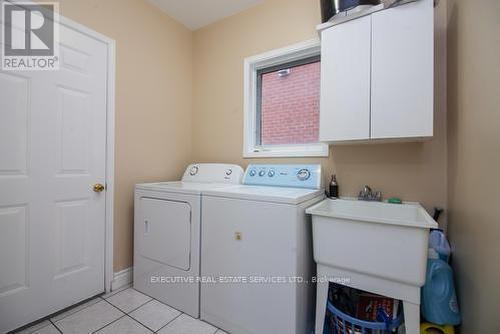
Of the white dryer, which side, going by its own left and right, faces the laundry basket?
left

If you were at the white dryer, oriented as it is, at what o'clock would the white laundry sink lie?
The white laundry sink is roughly at 9 o'clock from the white dryer.

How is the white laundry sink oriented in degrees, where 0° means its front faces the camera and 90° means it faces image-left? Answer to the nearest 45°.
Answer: approximately 0°

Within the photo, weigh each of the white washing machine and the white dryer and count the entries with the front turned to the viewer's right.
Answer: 0

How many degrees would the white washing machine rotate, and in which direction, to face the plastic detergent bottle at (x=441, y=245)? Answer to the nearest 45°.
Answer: approximately 135° to its left

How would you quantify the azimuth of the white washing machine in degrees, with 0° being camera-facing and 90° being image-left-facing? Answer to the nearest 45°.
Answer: approximately 45°

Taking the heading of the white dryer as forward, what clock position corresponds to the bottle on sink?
The bottle on sink is roughly at 8 o'clock from the white dryer.

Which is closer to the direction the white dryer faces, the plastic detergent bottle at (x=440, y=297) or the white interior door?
the white interior door

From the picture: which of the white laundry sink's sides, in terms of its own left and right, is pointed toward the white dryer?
right

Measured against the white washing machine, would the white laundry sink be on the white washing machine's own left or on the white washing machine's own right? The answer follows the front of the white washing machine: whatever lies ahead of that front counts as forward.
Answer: on the white washing machine's own left

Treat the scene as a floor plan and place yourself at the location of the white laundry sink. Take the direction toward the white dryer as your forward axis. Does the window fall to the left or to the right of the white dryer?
right

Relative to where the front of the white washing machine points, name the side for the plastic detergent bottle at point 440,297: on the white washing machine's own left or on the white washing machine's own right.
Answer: on the white washing machine's own left
